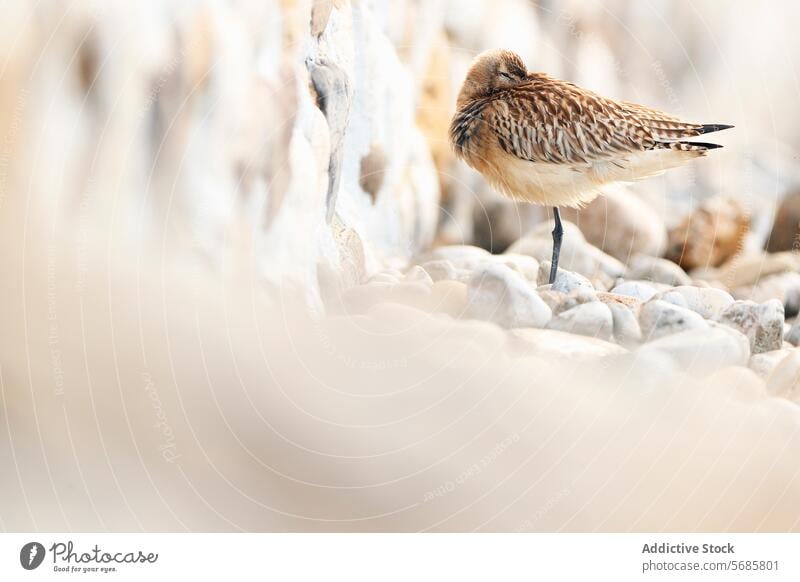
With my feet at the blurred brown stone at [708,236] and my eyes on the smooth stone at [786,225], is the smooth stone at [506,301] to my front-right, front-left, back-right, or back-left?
back-right

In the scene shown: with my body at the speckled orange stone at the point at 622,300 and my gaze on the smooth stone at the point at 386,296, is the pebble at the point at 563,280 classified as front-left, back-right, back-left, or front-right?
front-right

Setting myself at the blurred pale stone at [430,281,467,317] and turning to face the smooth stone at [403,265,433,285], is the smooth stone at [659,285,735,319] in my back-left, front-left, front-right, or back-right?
back-right

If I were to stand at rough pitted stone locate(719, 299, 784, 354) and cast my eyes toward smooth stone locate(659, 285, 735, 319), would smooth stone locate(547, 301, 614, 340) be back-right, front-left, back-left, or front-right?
front-left

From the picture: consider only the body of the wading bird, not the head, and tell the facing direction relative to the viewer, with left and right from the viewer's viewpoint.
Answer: facing to the left of the viewer
